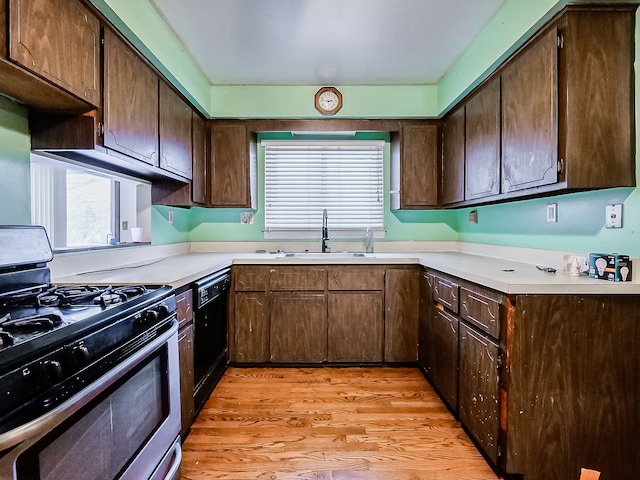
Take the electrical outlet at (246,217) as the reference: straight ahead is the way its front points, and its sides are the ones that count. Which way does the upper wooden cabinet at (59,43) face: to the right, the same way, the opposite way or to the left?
to the left

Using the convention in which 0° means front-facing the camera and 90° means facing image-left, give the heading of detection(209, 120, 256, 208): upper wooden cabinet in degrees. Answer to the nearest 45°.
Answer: approximately 0°

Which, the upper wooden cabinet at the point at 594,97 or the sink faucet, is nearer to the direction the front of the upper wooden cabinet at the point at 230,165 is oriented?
the upper wooden cabinet

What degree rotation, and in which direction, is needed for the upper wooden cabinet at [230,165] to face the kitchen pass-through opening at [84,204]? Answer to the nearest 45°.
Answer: approximately 45° to its right

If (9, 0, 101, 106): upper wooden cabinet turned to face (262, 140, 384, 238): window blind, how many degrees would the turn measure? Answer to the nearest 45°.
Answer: approximately 90° to its left

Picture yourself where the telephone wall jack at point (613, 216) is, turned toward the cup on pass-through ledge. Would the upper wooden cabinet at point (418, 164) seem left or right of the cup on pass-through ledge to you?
right

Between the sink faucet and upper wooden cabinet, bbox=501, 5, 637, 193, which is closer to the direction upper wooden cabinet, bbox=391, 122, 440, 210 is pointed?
the upper wooden cabinet

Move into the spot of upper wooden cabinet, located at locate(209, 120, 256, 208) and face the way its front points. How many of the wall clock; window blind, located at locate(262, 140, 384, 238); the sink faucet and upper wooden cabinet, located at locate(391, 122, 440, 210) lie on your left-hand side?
4

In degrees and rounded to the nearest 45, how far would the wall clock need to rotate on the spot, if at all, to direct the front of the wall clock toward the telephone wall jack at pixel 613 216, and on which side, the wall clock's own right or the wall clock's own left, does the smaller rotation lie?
approximately 45° to the wall clock's own left
